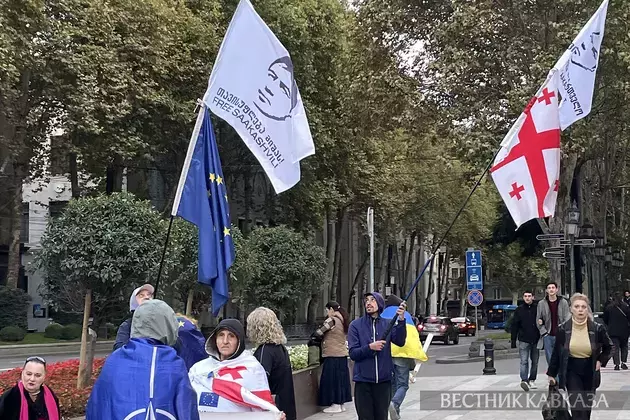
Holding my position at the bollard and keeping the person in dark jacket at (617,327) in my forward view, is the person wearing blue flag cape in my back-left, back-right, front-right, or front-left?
back-right

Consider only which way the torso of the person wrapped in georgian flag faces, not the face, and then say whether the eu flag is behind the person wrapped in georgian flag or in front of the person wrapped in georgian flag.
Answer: behind

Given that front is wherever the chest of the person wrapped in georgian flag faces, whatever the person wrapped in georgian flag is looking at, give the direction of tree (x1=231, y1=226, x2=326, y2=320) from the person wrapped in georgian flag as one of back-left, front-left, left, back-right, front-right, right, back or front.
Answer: back

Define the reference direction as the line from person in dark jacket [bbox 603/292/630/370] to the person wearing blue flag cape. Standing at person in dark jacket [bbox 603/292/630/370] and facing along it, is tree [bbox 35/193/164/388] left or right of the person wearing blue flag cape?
right

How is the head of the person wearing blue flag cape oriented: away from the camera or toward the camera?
away from the camera

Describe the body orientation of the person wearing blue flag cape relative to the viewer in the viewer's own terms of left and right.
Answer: facing away from the viewer

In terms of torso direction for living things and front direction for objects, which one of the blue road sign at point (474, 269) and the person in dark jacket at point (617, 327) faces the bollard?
the blue road sign

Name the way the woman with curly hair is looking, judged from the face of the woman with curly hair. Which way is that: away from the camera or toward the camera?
away from the camera

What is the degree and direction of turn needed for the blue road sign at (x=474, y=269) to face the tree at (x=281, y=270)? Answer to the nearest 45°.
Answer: approximately 90° to its right

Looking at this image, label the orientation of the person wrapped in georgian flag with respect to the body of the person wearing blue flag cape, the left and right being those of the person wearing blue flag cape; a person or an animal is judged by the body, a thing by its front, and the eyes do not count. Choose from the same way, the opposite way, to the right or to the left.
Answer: the opposite way
